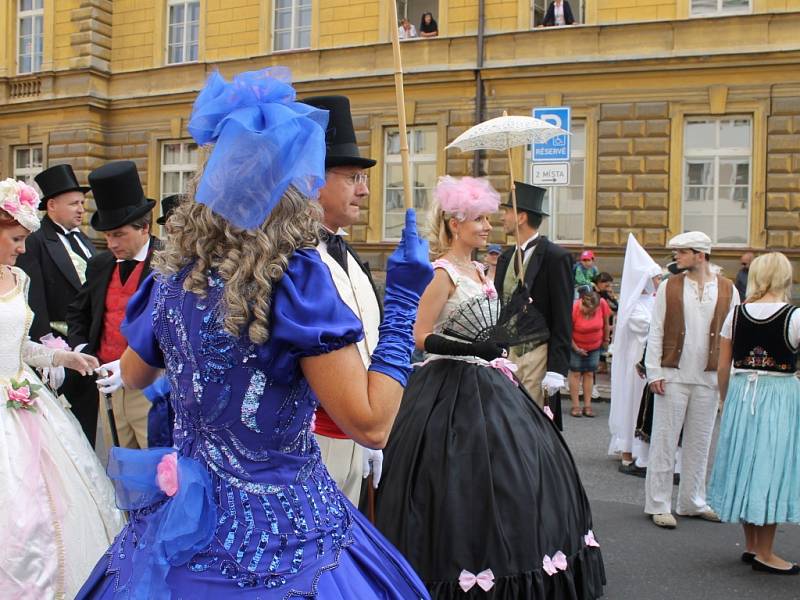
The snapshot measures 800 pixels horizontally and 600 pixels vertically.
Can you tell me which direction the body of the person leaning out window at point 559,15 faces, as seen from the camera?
toward the camera

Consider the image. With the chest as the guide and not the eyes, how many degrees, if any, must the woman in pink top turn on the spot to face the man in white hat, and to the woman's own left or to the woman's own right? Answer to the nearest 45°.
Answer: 0° — they already face them

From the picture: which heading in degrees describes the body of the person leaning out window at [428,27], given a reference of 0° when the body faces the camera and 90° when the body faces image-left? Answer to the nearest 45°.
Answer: approximately 0°

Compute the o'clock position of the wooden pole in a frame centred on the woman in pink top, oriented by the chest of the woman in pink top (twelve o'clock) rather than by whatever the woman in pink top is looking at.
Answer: The wooden pole is roughly at 12 o'clock from the woman in pink top.

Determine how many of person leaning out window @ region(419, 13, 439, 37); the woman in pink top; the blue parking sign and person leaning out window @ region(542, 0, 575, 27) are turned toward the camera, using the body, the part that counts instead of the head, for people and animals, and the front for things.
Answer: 4

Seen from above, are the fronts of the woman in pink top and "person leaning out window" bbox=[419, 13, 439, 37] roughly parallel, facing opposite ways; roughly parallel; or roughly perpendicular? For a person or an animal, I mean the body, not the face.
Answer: roughly parallel

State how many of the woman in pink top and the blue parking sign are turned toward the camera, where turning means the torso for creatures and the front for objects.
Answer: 2

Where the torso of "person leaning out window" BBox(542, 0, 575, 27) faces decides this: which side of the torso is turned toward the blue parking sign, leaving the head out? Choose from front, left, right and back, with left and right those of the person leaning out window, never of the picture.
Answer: front

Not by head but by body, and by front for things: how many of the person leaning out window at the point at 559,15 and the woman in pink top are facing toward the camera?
2

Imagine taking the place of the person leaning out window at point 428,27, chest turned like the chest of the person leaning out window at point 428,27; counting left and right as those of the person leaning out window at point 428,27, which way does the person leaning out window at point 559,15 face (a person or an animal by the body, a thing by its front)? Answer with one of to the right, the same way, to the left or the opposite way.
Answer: the same way

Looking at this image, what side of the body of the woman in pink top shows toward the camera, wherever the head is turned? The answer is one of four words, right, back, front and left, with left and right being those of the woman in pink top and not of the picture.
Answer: front

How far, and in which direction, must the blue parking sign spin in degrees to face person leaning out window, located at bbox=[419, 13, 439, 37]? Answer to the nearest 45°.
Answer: approximately 180°

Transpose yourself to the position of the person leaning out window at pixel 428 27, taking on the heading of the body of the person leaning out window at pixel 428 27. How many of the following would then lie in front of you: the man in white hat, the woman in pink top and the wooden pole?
3

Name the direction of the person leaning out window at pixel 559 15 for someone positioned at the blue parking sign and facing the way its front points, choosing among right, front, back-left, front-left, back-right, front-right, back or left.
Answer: back

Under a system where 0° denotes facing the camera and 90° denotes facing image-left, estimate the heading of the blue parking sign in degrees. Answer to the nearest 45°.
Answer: approximately 0°
